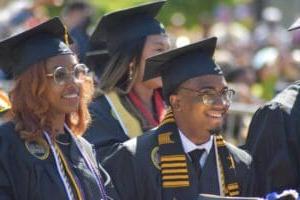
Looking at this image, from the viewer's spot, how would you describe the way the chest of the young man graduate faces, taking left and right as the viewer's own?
facing the viewer and to the right of the viewer

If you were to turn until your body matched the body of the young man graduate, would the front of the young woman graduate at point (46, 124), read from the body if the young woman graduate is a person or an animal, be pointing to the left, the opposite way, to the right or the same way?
the same way

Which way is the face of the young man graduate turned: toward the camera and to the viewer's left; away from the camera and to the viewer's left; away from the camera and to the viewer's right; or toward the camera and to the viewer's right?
toward the camera and to the viewer's right

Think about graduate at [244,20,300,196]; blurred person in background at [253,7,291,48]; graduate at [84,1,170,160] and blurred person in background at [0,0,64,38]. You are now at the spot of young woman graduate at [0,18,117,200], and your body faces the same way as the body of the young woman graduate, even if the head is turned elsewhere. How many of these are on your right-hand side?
0

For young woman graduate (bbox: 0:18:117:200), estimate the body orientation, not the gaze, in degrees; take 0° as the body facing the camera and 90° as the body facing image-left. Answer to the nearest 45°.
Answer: approximately 315°

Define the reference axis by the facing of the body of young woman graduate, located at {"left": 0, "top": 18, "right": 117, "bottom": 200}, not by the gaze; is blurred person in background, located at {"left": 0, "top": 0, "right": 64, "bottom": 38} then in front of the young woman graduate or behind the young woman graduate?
behind

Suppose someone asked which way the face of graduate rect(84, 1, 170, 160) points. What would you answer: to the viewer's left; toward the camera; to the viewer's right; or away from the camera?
to the viewer's right

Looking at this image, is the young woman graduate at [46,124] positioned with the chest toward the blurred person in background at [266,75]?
no

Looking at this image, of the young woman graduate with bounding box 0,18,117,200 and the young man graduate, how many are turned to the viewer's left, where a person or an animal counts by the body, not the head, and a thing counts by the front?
0

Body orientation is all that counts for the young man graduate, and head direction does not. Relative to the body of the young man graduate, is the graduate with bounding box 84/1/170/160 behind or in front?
behind

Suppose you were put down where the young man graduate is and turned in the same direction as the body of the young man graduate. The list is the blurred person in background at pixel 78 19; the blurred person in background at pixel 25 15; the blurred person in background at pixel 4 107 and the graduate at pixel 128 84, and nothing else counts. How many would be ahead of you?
0

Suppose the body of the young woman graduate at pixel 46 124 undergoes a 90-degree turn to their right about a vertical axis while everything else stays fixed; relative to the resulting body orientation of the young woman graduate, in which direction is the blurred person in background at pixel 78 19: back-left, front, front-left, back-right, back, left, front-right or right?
back-right

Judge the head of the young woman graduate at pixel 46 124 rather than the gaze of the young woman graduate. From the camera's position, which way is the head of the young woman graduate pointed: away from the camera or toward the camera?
toward the camera

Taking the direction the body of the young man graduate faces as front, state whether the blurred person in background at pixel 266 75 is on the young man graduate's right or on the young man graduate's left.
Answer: on the young man graduate's left
